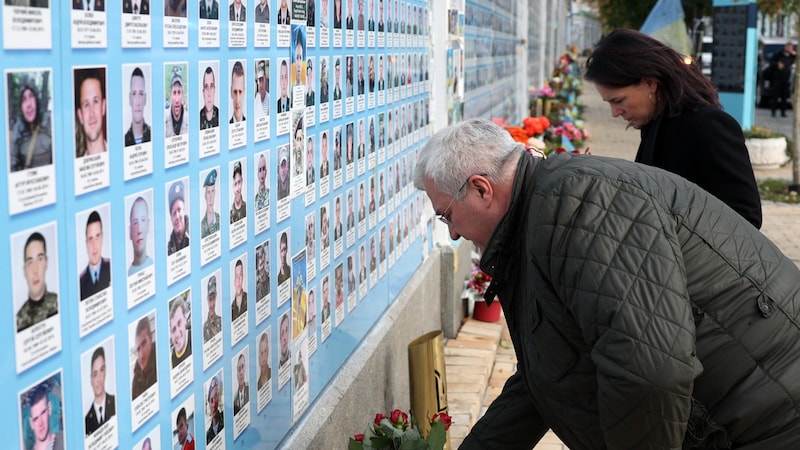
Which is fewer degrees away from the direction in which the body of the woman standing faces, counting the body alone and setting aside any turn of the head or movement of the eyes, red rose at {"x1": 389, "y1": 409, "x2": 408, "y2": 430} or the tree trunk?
the red rose

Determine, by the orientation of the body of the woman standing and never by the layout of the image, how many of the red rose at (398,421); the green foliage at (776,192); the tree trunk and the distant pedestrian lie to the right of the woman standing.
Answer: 3

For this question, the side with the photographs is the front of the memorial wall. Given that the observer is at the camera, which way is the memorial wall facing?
facing the viewer and to the right of the viewer

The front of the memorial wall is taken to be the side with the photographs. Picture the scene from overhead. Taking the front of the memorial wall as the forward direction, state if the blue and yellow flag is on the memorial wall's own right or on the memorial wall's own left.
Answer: on the memorial wall's own left

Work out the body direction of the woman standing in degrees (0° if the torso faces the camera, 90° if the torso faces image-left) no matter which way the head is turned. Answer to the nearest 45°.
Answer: approximately 90°

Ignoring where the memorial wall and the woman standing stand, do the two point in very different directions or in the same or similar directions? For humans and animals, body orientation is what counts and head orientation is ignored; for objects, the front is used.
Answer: very different directions

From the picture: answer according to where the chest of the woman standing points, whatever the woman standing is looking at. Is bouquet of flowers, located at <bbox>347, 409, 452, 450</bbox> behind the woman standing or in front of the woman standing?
in front

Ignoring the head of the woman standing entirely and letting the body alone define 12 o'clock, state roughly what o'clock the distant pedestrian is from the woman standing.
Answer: The distant pedestrian is roughly at 3 o'clock from the woman standing.

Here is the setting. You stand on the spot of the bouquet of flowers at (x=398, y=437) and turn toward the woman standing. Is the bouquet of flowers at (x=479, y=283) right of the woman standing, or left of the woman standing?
left

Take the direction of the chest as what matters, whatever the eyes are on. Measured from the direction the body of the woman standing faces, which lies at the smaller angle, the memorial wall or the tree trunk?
the memorial wall

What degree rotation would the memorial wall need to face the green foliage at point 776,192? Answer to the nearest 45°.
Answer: approximately 90° to its left

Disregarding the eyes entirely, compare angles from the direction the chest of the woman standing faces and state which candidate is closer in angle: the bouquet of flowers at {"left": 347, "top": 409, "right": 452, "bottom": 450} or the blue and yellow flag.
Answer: the bouquet of flowers

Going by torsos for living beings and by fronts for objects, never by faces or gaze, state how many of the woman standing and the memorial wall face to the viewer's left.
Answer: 1
